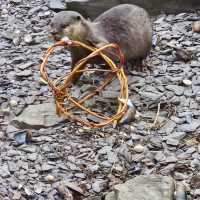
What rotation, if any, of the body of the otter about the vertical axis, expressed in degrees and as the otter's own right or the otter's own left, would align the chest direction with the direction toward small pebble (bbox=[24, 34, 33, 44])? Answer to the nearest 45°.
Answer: approximately 45° to the otter's own right

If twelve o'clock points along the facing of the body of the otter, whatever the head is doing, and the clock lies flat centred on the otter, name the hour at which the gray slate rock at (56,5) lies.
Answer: The gray slate rock is roughly at 2 o'clock from the otter.

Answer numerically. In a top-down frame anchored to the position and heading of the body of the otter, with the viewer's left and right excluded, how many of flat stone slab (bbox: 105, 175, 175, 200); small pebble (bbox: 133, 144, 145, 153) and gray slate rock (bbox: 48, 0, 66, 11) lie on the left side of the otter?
2

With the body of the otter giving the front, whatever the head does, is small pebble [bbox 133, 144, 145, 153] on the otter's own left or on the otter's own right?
on the otter's own left

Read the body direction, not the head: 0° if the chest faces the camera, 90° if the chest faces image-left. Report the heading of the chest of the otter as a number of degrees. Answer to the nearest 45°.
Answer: approximately 90°

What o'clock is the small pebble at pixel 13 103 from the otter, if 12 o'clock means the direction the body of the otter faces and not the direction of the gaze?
The small pebble is roughly at 11 o'clock from the otter.

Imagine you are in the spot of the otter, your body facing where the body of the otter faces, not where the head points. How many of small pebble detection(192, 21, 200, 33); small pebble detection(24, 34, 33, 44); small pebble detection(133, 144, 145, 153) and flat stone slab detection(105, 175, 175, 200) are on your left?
2

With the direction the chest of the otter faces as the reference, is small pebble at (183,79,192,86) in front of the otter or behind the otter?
behind

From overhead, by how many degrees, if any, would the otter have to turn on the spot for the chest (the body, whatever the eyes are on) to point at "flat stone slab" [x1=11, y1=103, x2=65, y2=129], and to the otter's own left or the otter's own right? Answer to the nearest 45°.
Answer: approximately 45° to the otter's own left

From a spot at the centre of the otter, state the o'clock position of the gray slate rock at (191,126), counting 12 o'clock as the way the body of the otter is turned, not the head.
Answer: The gray slate rock is roughly at 8 o'clock from the otter.

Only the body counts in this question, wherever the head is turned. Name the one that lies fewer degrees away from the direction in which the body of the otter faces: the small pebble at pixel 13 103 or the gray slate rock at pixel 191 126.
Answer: the small pebble

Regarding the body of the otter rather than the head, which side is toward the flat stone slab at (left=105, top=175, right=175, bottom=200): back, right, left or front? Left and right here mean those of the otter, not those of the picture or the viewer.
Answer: left
